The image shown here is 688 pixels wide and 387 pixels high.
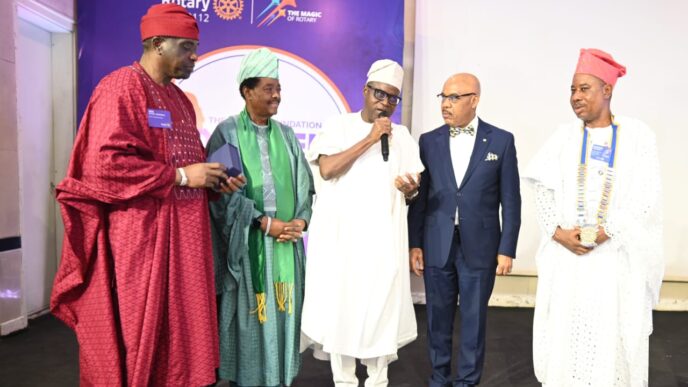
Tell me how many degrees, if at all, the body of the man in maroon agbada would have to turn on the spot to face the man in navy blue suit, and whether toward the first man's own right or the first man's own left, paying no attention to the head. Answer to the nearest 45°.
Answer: approximately 45° to the first man's own left

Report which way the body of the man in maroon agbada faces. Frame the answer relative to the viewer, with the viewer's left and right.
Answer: facing the viewer and to the right of the viewer

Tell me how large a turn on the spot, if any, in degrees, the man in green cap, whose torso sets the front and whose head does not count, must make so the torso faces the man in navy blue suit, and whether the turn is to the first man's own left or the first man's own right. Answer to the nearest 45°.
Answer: approximately 45° to the first man's own left

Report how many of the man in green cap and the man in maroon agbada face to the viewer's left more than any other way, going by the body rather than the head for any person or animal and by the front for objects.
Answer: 0

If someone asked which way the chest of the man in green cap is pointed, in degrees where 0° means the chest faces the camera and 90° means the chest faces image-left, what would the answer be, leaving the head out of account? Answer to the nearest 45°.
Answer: approximately 315°

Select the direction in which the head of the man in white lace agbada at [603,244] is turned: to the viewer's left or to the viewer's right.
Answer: to the viewer's left

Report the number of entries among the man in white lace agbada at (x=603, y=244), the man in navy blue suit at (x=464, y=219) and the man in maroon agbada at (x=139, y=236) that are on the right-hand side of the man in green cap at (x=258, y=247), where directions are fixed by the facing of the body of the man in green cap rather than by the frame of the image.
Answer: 1

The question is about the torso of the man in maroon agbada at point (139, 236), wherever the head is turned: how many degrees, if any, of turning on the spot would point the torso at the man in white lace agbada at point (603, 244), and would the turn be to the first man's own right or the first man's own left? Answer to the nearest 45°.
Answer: approximately 45° to the first man's own left

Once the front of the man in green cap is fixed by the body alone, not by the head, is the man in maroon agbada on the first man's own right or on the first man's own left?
on the first man's own right
